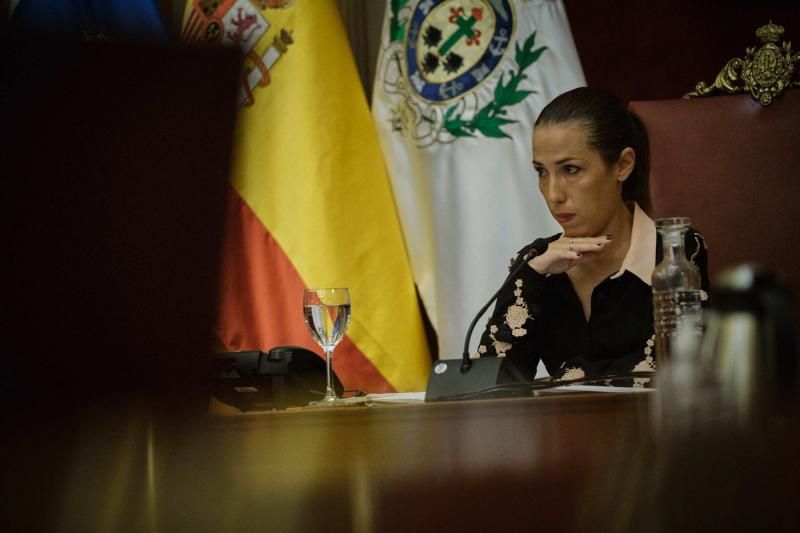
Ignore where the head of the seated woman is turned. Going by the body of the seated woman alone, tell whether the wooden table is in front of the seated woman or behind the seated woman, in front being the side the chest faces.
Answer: in front

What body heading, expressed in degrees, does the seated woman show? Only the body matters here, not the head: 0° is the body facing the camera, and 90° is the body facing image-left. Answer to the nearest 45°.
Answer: approximately 45°

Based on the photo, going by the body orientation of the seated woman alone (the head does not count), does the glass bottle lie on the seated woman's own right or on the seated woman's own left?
on the seated woman's own left

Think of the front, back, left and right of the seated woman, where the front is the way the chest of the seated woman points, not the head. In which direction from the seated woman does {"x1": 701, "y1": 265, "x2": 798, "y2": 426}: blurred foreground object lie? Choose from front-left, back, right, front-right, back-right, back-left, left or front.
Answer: front-left

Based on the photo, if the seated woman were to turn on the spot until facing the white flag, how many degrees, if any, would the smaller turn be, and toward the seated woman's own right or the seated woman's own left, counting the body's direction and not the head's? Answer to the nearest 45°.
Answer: approximately 90° to the seated woman's own right

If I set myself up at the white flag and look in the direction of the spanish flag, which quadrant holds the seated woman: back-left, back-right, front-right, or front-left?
back-left
